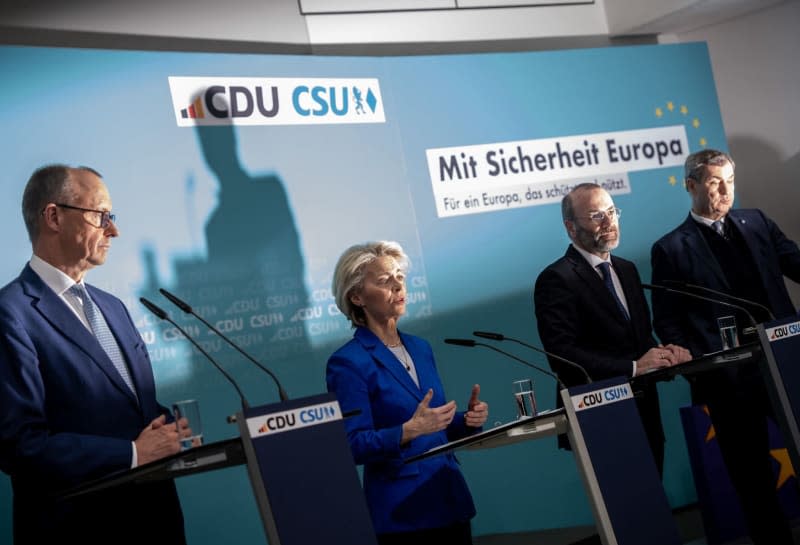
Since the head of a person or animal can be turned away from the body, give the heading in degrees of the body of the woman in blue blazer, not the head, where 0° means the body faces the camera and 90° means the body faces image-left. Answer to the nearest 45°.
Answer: approximately 315°

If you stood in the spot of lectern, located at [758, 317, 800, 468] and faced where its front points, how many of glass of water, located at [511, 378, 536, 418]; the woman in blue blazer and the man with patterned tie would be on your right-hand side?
3

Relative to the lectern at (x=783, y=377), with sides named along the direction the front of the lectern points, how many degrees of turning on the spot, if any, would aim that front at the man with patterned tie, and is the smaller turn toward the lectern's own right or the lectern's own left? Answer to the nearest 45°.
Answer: approximately 90° to the lectern's own right

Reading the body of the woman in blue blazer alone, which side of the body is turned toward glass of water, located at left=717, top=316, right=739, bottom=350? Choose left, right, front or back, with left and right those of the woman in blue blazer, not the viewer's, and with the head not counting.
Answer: left

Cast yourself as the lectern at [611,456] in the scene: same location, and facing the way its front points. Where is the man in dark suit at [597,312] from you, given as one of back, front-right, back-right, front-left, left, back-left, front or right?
back-left

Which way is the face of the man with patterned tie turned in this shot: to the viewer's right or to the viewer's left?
to the viewer's right
